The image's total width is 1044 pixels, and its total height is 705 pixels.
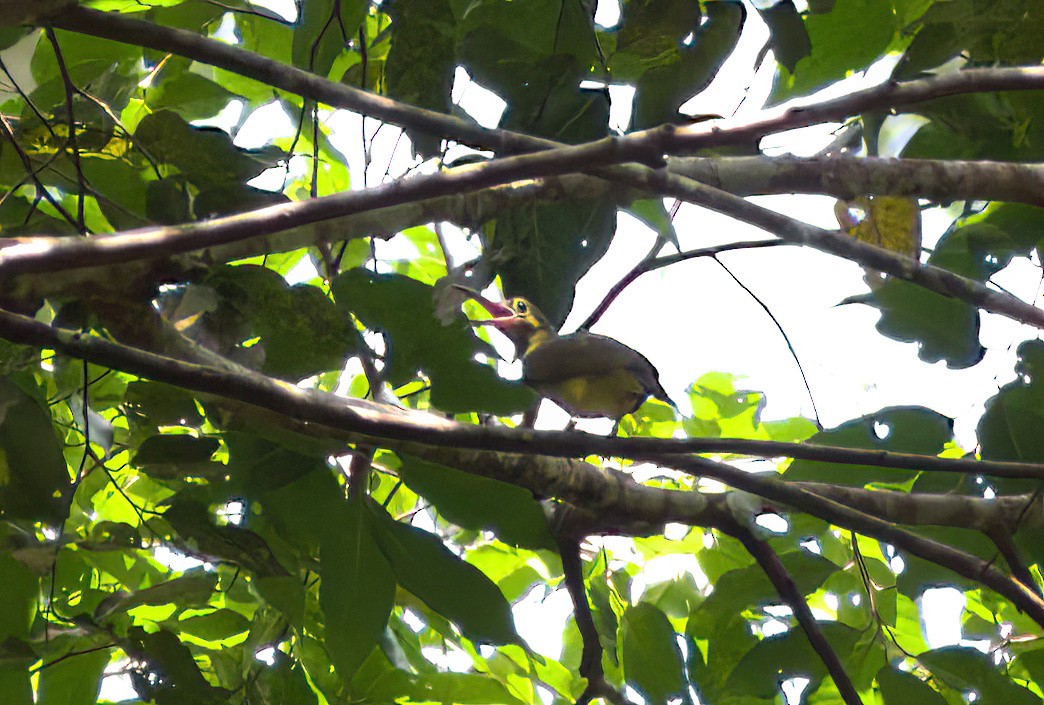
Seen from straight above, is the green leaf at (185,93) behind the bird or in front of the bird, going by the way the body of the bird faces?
in front

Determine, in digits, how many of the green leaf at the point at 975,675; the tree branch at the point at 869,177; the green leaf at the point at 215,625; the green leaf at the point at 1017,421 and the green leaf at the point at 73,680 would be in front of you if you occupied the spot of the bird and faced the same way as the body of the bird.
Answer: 2

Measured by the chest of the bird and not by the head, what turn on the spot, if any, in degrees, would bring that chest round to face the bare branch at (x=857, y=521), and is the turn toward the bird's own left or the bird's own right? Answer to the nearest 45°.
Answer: approximately 135° to the bird's own left

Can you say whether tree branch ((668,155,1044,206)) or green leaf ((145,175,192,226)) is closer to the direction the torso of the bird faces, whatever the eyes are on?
the green leaf

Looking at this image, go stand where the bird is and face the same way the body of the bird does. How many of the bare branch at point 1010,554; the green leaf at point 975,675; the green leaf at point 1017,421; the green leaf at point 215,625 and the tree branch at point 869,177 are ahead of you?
1

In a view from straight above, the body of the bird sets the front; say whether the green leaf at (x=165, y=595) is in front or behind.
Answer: in front

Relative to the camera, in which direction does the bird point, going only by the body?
to the viewer's left

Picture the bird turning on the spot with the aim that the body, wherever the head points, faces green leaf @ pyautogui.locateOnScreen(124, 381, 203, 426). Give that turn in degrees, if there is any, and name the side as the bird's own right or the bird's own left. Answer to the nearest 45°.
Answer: approximately 45° to the bird's own left
